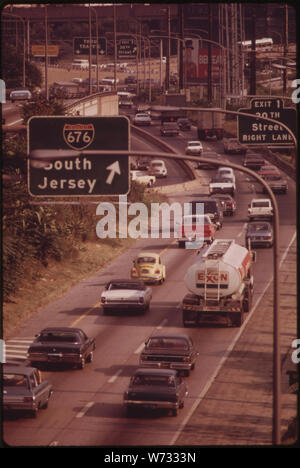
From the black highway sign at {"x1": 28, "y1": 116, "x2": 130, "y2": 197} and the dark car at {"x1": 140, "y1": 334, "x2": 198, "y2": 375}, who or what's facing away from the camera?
the dark car

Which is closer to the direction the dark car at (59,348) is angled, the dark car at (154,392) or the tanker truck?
the tanker truck

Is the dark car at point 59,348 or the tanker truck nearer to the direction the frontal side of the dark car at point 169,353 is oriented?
the tanker truck

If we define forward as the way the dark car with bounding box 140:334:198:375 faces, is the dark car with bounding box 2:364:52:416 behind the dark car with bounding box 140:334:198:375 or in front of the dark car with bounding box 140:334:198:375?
behind

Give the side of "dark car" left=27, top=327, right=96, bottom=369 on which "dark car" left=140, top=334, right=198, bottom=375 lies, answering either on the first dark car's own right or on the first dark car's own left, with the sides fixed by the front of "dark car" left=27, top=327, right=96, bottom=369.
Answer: on the first dark car's own right

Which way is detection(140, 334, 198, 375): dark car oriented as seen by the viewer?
away from the camera

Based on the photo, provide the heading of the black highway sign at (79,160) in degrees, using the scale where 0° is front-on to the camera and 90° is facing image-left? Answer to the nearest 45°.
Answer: approximately 0°

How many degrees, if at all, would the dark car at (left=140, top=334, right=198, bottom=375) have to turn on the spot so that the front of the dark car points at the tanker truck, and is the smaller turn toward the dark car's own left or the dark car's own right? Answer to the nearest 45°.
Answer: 0° — it already faces it

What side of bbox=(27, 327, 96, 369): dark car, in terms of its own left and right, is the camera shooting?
back
